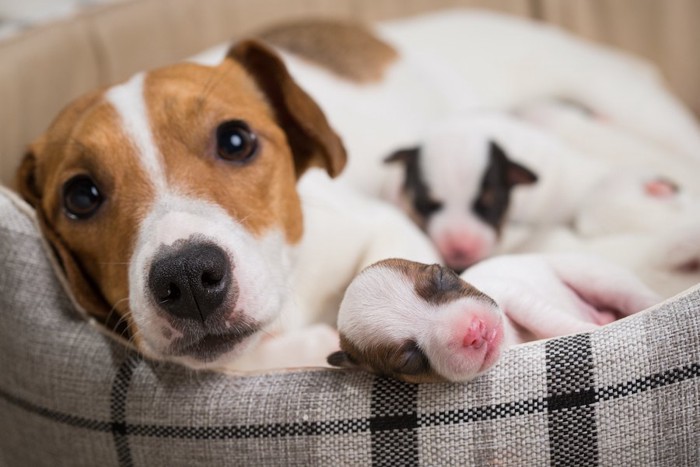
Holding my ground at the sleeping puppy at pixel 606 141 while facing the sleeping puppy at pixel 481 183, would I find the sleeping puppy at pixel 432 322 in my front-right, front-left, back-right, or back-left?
front-left

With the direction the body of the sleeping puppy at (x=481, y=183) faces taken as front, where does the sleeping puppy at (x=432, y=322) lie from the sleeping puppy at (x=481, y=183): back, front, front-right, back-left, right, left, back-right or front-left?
front-left

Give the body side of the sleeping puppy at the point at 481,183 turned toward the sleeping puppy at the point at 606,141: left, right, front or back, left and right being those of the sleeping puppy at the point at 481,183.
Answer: back

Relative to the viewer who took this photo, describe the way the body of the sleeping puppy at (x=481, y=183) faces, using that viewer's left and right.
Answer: facing the viewer and to the left of the viewer
